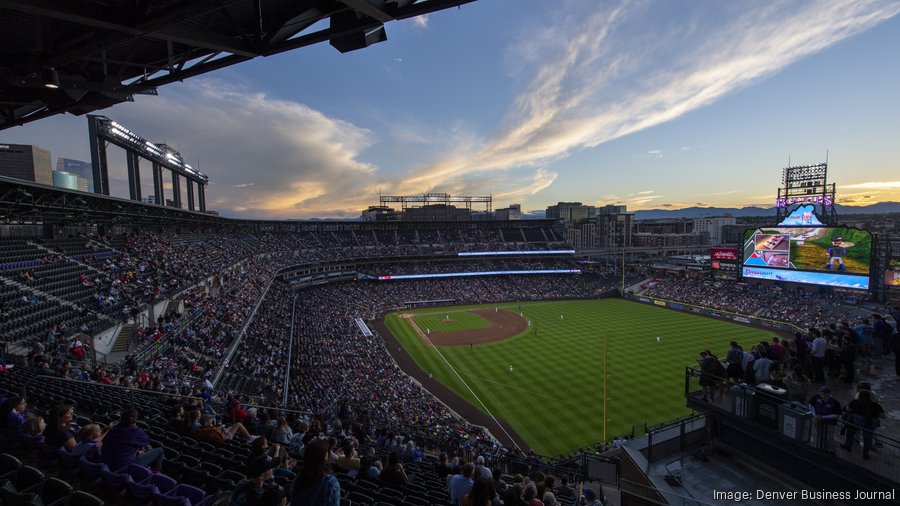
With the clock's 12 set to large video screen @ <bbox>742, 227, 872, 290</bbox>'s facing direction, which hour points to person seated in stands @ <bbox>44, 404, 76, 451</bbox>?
The person seated in stands is roughly at 11 o'clock from the large video screen.

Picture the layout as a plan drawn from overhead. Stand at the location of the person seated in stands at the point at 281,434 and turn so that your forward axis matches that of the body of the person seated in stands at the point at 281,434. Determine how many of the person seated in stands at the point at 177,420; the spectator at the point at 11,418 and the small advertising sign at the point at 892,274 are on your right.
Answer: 1

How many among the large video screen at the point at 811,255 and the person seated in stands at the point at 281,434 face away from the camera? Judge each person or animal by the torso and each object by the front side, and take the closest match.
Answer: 1

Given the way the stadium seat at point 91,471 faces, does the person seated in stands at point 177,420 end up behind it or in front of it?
in front

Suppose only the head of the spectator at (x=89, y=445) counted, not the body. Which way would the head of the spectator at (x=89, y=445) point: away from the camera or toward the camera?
away from the camera

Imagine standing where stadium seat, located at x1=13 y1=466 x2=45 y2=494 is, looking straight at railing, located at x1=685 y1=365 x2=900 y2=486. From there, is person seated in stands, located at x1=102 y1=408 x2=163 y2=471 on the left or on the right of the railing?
left

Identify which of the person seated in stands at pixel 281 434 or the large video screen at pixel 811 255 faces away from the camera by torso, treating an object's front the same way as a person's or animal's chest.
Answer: the person seated in stands

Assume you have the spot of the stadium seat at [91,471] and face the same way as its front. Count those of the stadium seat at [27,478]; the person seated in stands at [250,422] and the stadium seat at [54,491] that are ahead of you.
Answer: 1

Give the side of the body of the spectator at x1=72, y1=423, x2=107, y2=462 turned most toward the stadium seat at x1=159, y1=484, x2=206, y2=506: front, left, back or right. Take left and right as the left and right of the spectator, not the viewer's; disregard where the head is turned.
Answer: right

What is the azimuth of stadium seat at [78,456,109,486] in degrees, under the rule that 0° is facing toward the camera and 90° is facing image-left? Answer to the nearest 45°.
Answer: approximately 225°

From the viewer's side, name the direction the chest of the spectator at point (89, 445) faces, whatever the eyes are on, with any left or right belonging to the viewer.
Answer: facing away from the viewer and to the right of the viewer

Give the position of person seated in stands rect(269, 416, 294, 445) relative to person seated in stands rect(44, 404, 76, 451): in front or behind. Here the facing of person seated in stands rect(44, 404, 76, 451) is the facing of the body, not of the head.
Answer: in front

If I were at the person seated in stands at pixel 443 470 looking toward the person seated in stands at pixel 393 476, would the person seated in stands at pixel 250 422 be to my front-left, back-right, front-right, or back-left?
front-right

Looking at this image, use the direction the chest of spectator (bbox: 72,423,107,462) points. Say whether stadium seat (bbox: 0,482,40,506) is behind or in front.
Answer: behind

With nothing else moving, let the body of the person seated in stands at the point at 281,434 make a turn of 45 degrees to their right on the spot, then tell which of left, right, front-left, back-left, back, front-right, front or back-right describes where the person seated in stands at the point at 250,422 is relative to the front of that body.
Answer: left

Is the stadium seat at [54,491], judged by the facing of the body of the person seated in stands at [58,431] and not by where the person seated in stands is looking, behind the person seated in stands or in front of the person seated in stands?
behind
